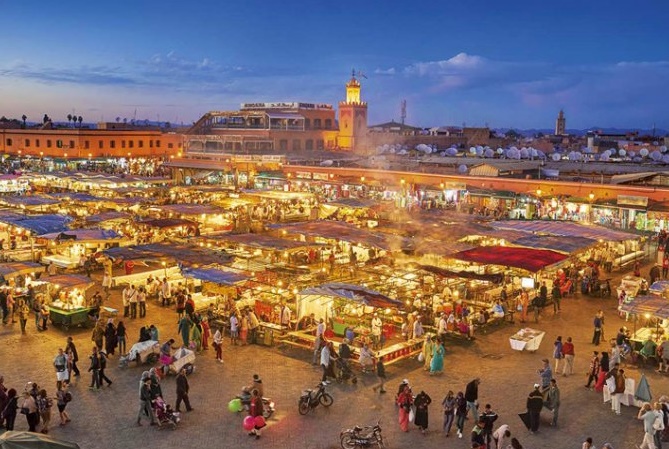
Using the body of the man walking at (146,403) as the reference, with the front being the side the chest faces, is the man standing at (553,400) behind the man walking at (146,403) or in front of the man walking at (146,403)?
in front

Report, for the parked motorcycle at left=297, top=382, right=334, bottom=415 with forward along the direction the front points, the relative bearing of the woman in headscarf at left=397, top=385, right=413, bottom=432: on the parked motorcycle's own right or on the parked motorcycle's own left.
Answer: on the parked motorcycle's own right

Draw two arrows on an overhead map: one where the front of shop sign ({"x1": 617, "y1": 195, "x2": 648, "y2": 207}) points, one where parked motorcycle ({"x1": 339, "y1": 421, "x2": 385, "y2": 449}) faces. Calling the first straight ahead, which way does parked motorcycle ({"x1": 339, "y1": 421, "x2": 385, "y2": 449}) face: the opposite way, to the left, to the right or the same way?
to the left

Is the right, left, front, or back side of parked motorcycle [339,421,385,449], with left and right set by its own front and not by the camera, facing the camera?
right

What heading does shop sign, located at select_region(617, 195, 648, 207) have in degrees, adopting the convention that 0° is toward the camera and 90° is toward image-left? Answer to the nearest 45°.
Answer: approximately 0°
